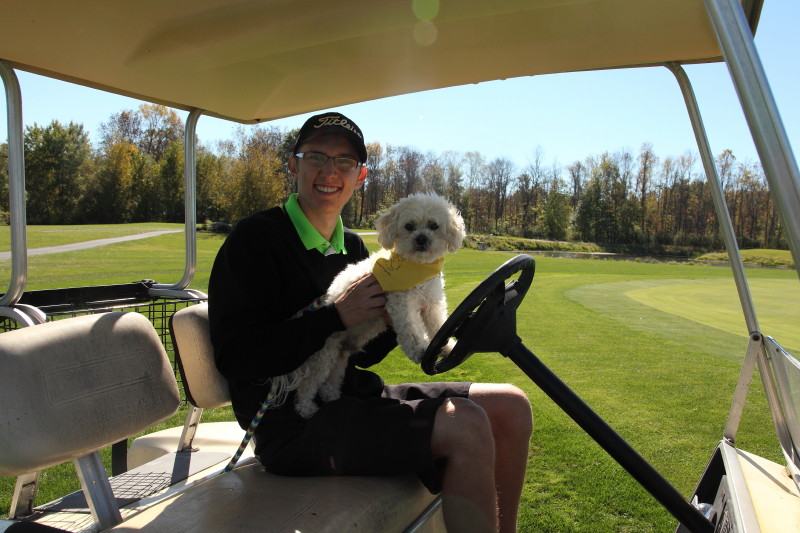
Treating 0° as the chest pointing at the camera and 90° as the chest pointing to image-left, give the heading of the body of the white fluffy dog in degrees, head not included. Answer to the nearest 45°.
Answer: approximately 315°

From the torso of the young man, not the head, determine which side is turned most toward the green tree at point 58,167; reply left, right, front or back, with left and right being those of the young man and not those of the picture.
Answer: back

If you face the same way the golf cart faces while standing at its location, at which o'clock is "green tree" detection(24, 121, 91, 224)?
The green tree is roughly at 8 o'clock from the golf cart.

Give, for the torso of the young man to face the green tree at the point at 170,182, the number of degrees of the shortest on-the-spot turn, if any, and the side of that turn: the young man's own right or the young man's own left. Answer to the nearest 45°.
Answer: approximately 135° to the young man's own left

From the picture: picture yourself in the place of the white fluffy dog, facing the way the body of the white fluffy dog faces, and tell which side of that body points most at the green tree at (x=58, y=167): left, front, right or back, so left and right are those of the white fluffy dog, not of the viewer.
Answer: back

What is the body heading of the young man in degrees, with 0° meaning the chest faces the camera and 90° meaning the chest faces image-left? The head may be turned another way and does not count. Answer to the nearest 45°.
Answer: approximately 315°

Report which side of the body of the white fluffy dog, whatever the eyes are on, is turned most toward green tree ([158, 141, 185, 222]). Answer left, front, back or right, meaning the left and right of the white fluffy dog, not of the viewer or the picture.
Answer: back

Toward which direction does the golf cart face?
to the viewer's right
